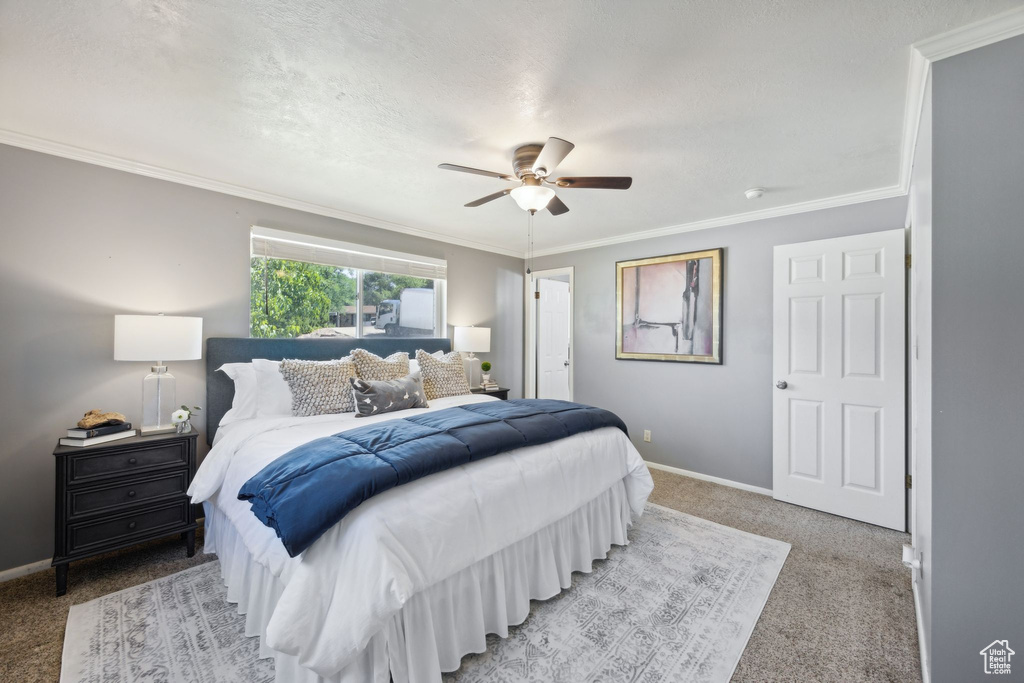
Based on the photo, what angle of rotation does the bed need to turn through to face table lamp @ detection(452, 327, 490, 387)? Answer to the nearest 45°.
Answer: approximately 135° to its left

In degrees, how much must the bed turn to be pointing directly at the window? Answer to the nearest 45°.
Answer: approximately 135° to its left

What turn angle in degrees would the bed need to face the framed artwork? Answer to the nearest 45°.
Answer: approximately 90° to its left

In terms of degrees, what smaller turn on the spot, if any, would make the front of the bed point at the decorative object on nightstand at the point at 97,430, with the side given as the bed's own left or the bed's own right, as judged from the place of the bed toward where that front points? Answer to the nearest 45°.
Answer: approximately 180°

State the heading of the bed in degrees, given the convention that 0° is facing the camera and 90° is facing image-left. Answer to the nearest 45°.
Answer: approximately 315°

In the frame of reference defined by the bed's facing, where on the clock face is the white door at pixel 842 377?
The white door is roughly at 10 o'clock from the bed.

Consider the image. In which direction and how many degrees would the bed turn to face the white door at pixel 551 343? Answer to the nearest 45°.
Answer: approximately 90° to its left
